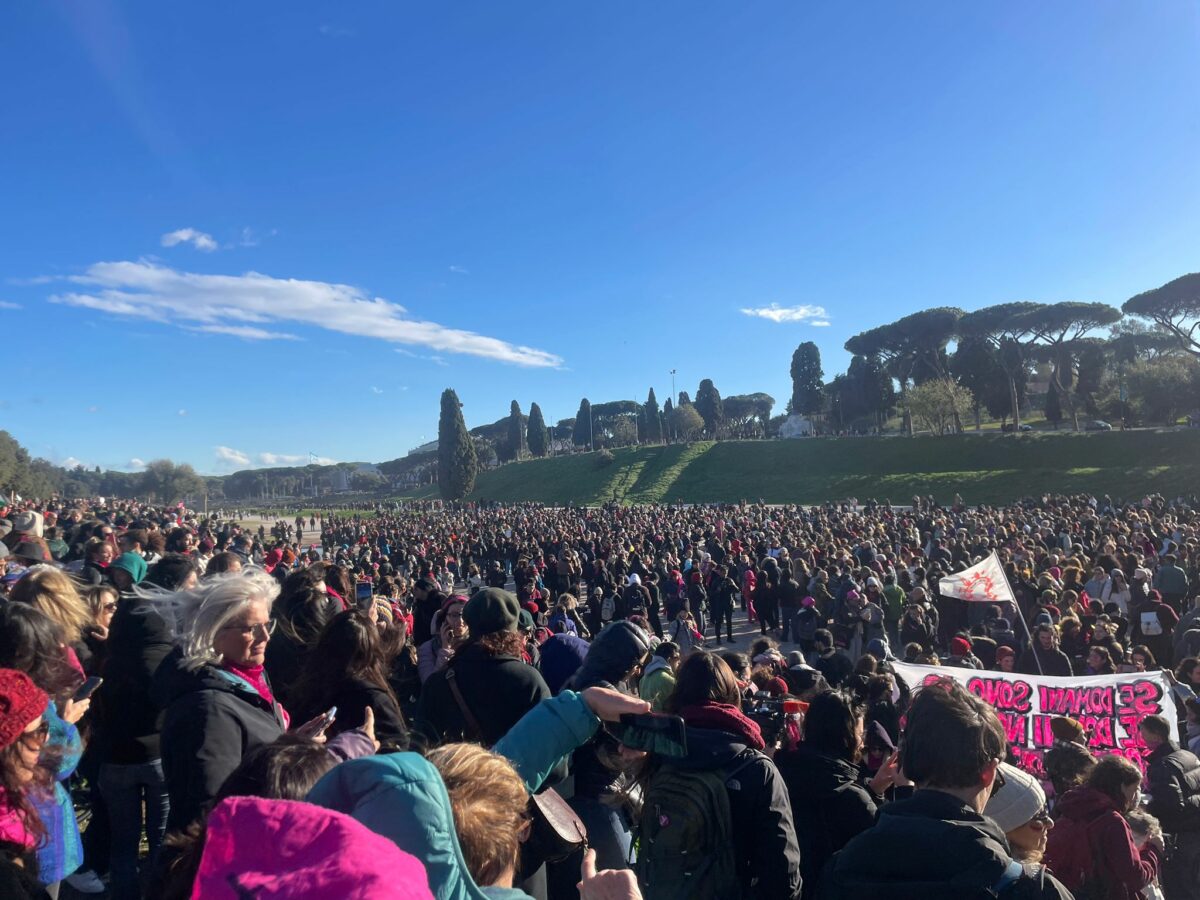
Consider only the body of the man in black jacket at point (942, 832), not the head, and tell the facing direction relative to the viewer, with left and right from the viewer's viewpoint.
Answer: facing away from the viewer and to the right of the viewer

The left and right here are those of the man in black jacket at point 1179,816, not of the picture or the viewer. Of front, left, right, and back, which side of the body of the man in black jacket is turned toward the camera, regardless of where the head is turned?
left

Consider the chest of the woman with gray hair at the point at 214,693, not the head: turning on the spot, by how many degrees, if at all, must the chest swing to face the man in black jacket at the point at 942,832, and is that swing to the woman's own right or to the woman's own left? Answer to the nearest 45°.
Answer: approximately 45° to the woman's own right

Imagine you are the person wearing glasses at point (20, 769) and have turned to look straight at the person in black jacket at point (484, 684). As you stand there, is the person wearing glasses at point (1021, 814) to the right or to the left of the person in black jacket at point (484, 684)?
right

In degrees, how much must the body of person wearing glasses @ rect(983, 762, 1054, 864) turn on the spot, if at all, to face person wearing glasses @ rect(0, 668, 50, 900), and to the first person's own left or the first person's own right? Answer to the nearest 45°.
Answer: approximately 135° to the first person's own right

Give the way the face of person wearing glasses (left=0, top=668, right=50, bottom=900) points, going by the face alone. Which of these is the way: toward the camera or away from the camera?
toward the camera

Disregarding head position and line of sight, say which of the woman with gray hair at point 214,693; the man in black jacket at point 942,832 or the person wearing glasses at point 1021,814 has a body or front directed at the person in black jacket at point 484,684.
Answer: the woman with gray hair

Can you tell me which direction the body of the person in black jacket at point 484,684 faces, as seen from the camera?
away from the camera

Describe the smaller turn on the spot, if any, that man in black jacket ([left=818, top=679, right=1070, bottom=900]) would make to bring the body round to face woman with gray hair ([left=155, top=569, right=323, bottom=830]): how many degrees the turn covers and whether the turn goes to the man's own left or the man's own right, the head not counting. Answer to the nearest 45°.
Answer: approximately 135° to the man's own left

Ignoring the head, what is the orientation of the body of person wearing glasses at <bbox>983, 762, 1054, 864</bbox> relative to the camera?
to the viewer's right

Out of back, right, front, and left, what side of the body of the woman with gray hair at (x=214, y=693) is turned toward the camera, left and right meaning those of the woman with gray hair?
right
